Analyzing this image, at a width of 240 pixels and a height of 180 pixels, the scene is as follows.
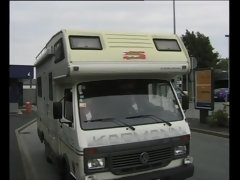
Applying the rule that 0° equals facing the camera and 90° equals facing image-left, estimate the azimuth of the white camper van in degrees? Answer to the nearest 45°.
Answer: approximately 315°
